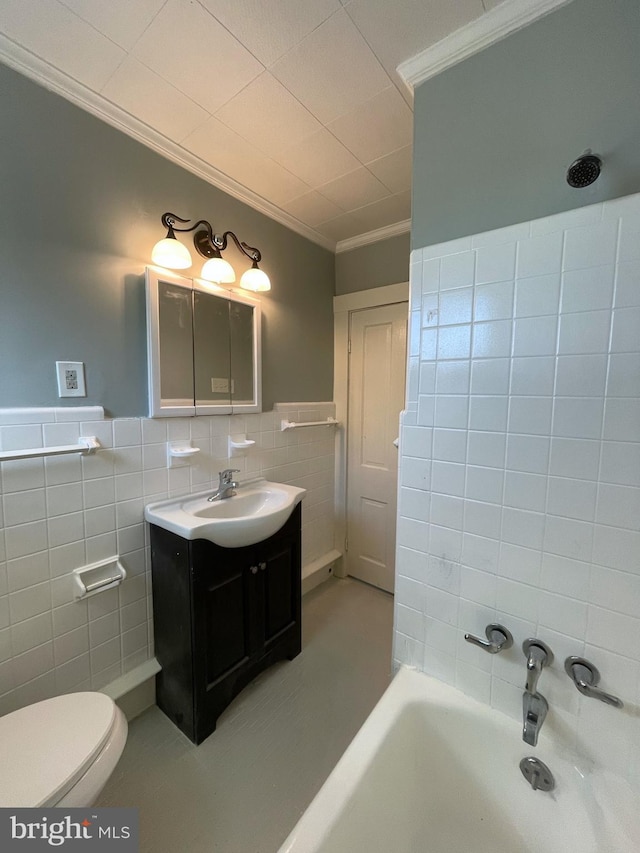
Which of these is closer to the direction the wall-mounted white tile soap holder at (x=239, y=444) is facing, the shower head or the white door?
the shower head

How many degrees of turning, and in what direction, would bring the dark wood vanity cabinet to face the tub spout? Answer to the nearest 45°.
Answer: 0° — it already faces it

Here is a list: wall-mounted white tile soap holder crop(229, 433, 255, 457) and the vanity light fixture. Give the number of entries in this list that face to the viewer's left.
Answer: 0

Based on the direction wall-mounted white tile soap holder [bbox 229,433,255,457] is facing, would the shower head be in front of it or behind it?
in front

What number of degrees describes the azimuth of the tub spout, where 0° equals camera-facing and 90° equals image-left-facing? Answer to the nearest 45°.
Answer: approximately 45°

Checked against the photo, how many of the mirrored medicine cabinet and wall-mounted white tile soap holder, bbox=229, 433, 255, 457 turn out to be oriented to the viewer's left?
0
